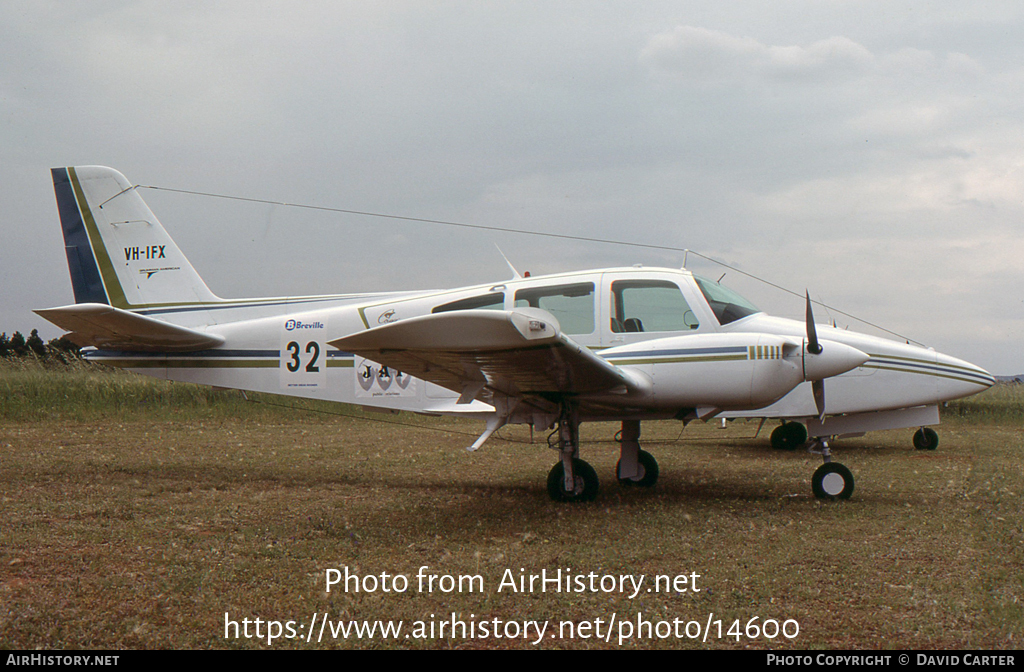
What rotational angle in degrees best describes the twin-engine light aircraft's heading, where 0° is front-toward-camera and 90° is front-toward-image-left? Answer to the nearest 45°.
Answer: approximately 270°
